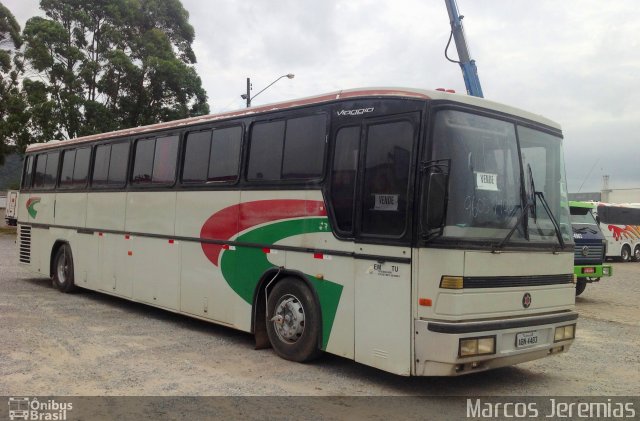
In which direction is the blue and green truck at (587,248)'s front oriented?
toward the camera

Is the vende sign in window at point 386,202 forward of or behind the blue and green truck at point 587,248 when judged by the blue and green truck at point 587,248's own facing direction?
forward

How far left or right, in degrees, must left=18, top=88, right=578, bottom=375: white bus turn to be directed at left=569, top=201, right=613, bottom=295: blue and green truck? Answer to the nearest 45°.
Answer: approximately 90° to its left

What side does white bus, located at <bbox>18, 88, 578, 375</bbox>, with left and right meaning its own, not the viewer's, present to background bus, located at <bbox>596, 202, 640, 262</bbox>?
left

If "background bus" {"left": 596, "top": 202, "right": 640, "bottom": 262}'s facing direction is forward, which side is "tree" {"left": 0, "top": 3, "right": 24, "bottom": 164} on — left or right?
on its right

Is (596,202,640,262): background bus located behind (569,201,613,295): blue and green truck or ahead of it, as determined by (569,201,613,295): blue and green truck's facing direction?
behind

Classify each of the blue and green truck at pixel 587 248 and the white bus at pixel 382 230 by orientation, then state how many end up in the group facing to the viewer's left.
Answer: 0

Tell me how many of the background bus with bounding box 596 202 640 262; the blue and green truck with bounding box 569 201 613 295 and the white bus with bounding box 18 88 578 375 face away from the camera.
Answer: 0

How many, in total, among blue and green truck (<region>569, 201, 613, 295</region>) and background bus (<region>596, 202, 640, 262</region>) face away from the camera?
0

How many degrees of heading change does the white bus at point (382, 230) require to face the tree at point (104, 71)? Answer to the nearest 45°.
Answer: approximately 180°
